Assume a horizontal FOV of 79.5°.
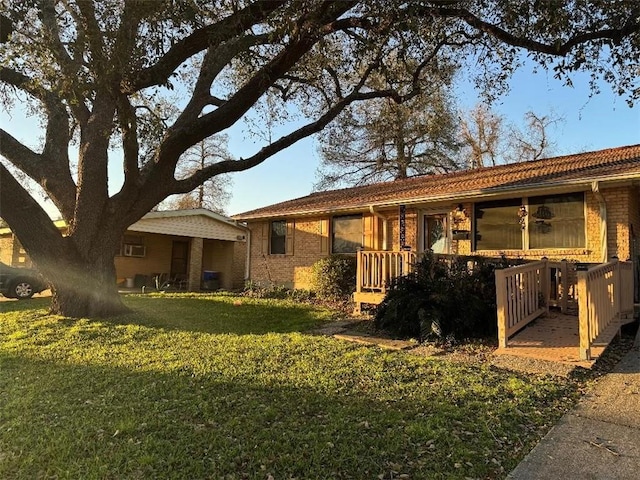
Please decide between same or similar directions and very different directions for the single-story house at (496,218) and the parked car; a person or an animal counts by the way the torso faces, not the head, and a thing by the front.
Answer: very different directions

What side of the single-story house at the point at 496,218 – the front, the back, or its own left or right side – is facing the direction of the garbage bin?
right

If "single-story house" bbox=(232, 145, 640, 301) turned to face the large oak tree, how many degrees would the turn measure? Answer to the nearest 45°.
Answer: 0° — it already faces it

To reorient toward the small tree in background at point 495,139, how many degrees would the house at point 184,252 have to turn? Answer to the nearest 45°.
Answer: approximately 135° to its left

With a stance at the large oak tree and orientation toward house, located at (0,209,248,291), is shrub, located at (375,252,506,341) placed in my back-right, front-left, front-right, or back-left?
back-right

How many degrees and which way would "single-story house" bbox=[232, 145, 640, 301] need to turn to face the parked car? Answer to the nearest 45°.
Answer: approximately 45° to its right

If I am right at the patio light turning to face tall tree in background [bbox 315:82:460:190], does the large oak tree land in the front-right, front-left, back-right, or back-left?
back-left

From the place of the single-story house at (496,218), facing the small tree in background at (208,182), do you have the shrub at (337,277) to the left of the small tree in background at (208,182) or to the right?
left

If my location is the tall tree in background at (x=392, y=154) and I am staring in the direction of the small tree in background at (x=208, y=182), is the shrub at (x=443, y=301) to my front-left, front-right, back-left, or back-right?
back-left
